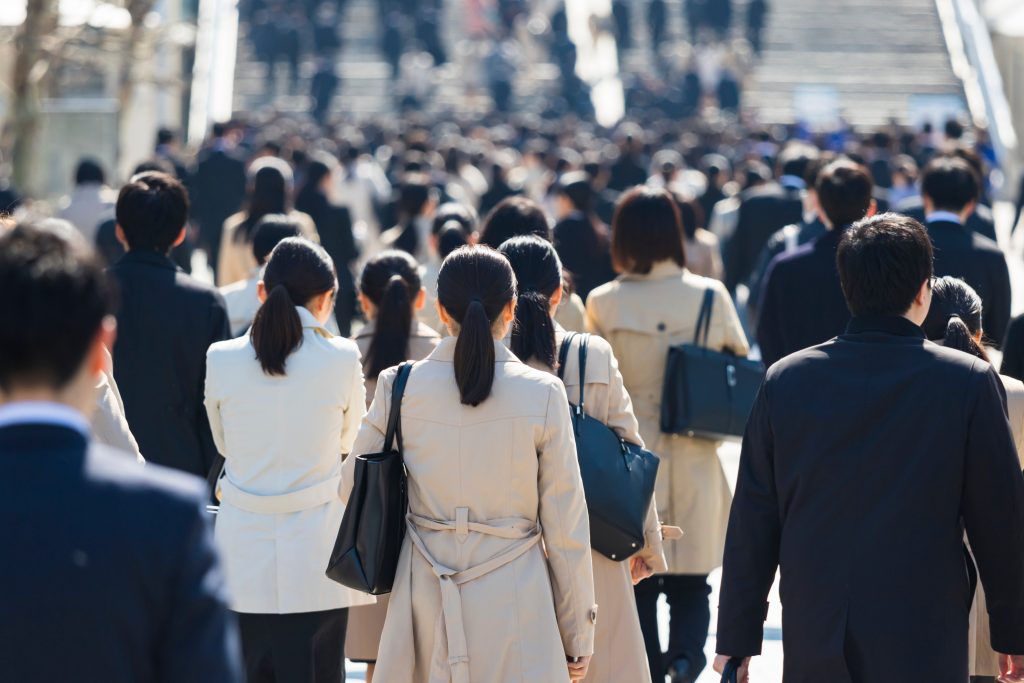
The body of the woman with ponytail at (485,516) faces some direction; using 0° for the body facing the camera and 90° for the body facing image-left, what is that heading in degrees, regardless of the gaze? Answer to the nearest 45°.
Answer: approximately 180°

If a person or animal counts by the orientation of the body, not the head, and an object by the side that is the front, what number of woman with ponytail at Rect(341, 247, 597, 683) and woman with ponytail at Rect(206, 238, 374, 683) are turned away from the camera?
2

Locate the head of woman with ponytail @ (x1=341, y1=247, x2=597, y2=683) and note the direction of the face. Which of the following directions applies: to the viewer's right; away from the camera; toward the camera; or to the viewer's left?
away from the camera

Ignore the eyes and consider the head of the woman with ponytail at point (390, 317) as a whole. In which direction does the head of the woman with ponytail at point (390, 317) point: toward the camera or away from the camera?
away from the camera

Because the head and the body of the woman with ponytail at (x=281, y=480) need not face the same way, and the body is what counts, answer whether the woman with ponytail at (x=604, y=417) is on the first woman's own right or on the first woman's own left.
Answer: on the first woman's own right

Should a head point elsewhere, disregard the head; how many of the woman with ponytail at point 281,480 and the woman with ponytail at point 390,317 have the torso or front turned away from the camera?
2

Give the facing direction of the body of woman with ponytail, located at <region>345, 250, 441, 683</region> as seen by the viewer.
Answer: away from the camera

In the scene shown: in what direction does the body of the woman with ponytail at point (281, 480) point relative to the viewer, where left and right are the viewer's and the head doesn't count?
facing away from the viewer
